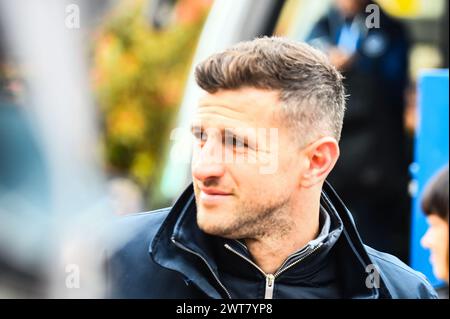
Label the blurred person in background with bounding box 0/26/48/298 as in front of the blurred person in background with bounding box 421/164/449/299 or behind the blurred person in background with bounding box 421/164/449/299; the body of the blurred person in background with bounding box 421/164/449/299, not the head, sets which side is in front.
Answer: in front

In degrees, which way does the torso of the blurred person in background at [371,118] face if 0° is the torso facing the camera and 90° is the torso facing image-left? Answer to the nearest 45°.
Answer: approximately 45°

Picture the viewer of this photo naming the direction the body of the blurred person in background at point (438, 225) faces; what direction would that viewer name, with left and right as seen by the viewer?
facing to the left of the viewer

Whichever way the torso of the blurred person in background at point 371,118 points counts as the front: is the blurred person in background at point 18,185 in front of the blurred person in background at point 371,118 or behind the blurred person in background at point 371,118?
in front

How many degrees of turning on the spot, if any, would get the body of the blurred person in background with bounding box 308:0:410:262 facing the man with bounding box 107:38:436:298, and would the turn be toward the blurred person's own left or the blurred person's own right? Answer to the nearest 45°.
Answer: approximately 45° to the blurred person's own left

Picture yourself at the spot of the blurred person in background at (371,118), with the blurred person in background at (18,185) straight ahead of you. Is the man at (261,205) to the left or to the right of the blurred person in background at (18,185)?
left
